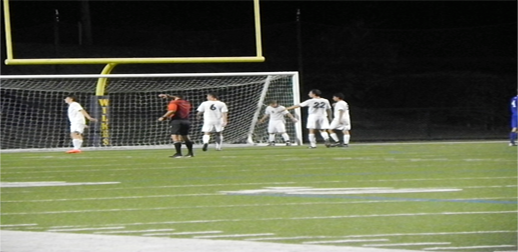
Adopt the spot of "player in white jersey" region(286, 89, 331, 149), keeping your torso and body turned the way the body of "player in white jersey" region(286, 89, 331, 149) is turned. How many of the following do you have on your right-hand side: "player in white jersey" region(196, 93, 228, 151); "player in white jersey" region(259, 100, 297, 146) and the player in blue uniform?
1

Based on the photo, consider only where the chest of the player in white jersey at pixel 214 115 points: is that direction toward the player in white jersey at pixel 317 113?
no

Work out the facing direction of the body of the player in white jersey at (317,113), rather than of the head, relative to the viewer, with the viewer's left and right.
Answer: facing away from the viewer

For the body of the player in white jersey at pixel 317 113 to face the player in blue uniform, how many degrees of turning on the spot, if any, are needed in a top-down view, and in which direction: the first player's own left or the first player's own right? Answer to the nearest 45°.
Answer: approximately 90° to the first player's own right

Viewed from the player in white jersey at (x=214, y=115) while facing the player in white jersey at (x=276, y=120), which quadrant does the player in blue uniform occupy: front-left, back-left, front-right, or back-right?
front-right

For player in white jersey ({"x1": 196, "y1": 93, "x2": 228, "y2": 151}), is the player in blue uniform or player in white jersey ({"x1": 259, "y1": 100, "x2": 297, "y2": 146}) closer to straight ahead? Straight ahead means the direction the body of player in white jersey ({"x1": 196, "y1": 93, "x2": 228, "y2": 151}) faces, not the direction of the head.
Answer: the player in white jersey

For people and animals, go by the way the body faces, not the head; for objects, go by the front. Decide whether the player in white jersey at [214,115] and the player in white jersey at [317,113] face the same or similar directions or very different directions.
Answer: same or similar directions

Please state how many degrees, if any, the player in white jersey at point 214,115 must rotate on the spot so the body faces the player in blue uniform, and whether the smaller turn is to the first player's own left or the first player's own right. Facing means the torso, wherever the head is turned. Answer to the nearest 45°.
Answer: approximately 90° to the first player's own right

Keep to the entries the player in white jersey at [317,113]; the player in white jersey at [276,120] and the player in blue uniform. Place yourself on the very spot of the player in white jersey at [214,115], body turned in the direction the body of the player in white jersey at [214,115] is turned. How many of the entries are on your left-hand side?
0

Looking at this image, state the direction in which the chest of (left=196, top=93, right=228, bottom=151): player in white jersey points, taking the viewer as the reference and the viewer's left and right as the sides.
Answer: facing away from the viewer

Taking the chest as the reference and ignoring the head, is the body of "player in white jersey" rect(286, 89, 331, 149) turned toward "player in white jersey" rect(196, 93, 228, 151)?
no

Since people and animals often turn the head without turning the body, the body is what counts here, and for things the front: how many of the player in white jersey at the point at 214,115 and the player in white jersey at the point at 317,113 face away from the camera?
2
